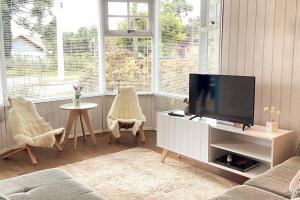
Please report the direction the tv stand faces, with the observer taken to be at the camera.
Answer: facing the viewer and to the left of the viewer

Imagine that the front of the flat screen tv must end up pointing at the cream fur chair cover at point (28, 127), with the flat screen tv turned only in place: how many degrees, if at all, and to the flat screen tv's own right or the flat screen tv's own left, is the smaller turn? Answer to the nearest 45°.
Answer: approximately 45° to the flat screen tv's own right

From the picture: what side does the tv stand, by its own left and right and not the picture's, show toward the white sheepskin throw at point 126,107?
right

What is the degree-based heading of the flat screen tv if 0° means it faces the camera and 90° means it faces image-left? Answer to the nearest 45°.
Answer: approximately 45°

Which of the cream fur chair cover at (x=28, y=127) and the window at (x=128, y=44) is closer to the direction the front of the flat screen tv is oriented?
the cream fur chair cover

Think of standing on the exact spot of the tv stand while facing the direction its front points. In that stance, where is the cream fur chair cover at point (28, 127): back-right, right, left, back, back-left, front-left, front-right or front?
front-right

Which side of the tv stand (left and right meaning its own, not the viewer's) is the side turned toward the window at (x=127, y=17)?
right

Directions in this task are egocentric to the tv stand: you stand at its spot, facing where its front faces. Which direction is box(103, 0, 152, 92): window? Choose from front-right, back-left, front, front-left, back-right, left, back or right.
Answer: right
